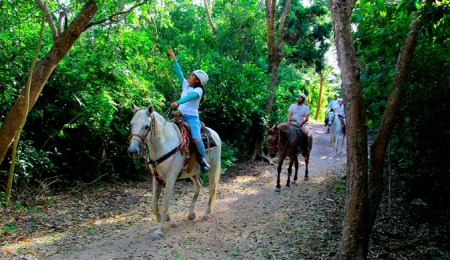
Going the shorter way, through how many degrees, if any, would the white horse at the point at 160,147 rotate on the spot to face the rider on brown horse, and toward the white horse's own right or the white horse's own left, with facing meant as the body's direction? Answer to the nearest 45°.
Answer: approximately 180°

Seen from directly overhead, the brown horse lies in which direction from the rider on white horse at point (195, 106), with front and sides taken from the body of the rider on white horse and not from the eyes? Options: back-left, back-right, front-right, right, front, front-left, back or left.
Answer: back

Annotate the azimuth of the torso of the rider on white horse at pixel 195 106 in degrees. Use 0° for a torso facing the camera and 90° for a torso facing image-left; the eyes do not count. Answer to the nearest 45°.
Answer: approximately 45°

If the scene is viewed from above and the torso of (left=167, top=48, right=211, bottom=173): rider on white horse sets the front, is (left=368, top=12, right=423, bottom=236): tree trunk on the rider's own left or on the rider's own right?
on the rider's own left

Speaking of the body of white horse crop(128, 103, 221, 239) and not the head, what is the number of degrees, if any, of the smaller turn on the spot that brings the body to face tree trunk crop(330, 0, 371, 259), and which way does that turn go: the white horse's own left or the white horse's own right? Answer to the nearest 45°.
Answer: approximately 90° to the white horse's own left

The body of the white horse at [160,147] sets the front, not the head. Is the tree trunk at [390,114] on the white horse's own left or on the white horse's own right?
on the white horse's own left

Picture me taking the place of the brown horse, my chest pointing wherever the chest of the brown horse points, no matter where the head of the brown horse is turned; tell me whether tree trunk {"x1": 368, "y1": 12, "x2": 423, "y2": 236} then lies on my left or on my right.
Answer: on my left

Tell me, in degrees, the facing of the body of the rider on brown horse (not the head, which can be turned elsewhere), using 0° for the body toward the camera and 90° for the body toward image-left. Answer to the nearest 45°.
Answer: approximately 45°

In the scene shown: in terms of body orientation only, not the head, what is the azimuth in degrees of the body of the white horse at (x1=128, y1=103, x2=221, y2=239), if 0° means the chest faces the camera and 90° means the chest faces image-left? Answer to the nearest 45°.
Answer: approximately 45°
